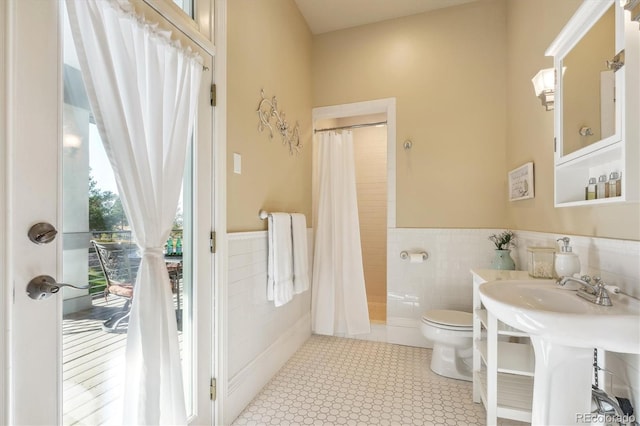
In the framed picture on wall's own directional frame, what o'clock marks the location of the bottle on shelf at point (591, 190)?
The bottle on shelf is roughly at 10 o'clock from the framed picture on wall.

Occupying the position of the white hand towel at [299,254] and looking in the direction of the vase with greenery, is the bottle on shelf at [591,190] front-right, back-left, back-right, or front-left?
front-right

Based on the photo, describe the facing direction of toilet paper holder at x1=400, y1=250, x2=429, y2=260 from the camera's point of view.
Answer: facing the viewer

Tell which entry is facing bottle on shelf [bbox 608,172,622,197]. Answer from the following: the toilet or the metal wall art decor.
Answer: the metal wall art decor

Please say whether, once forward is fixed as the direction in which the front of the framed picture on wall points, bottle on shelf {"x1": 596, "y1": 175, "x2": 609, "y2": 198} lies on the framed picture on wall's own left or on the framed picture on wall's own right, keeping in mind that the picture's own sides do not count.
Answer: on the framed picture on wall's own left

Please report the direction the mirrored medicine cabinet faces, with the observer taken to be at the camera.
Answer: facing the viewer and to the left of the viewer

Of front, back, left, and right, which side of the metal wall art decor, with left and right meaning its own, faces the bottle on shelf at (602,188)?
front

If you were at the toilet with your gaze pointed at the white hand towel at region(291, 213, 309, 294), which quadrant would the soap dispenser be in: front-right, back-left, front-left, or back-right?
back-left

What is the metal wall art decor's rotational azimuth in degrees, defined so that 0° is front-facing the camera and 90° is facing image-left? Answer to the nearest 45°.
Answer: approximately 315°

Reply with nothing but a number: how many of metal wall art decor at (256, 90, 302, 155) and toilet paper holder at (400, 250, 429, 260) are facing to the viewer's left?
0

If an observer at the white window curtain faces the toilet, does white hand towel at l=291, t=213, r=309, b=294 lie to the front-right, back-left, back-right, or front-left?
front-left
